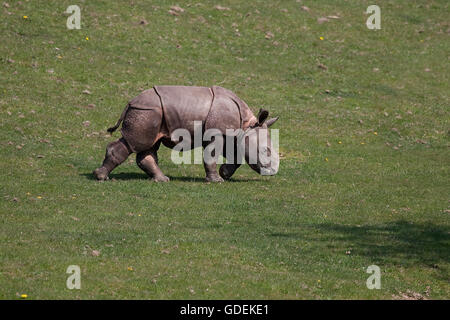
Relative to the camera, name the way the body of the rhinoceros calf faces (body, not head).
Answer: to the viewer's right
